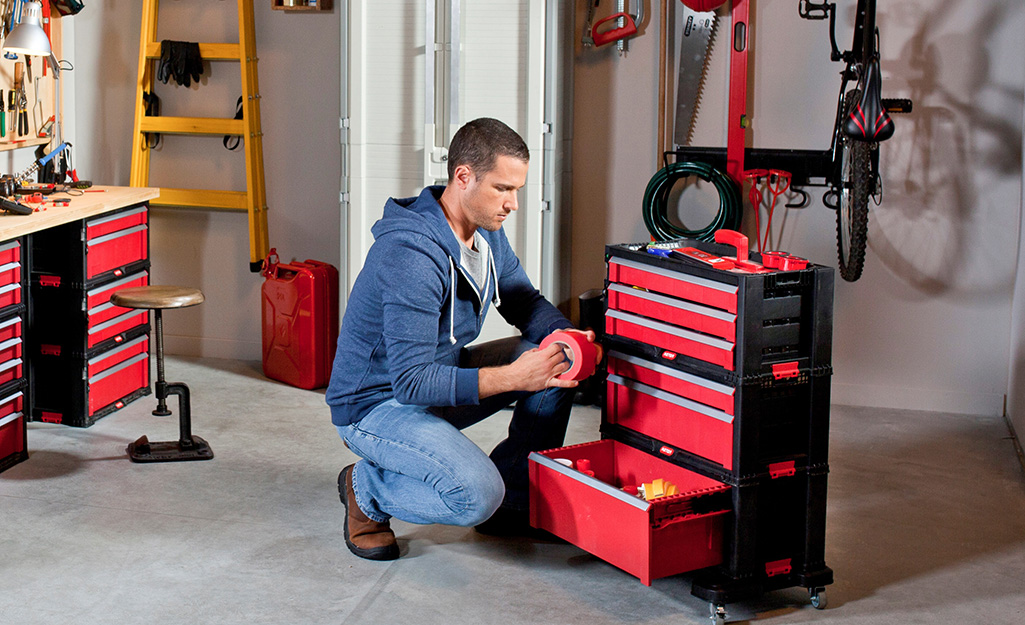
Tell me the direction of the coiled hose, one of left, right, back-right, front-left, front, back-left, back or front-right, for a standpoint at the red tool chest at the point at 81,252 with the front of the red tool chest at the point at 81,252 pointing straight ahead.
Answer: front-left

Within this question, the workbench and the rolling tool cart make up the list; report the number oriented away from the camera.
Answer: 0

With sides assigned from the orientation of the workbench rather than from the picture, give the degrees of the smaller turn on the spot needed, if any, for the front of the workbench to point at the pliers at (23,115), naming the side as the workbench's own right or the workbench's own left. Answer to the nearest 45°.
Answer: approximately 135° to the workbench's own left

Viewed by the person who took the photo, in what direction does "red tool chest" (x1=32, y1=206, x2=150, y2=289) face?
facing the viewer and to the right of the viewer

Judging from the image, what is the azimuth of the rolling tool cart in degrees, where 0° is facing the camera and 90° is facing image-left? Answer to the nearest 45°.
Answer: approximately 45°

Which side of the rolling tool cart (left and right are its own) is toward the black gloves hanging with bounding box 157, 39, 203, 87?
right

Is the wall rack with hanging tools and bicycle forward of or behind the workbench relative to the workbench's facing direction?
forward

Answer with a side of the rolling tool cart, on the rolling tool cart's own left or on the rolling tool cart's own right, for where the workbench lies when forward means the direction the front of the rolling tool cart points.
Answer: on the rolling tool cart's own right

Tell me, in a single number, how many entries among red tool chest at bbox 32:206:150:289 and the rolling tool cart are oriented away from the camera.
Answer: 0

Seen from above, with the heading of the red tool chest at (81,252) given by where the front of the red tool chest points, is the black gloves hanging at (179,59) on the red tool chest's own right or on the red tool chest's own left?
on the red tool chest's own left
